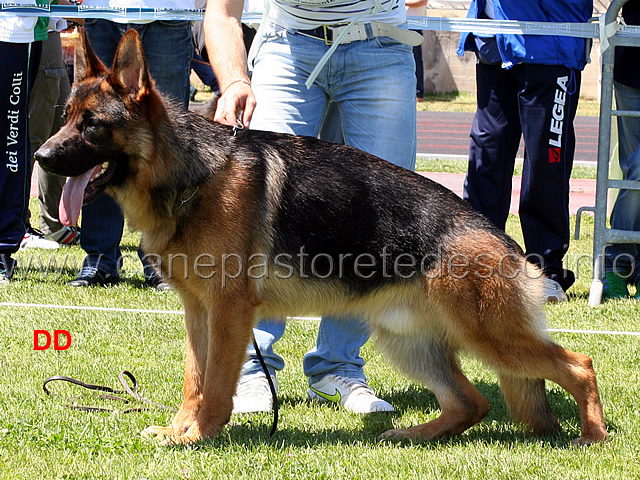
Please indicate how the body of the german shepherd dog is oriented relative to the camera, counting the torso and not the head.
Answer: to the viewer's left

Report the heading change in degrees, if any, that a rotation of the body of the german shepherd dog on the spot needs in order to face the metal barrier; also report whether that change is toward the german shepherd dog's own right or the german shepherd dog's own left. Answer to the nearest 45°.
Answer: approximately 135° to the german shepherd dog's own right

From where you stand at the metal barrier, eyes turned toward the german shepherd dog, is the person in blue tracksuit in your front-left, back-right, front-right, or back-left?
front-right

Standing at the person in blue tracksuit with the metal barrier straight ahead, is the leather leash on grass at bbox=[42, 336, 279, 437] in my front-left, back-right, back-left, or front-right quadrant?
back-right

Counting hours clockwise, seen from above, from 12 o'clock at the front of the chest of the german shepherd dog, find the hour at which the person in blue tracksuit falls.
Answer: The person in blue tracksuit is roughly at 4 o'clock from the german shepherd dog.

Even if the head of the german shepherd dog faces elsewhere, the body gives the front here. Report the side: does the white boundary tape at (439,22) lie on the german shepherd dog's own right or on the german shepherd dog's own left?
on the german shepherd dog's own right
